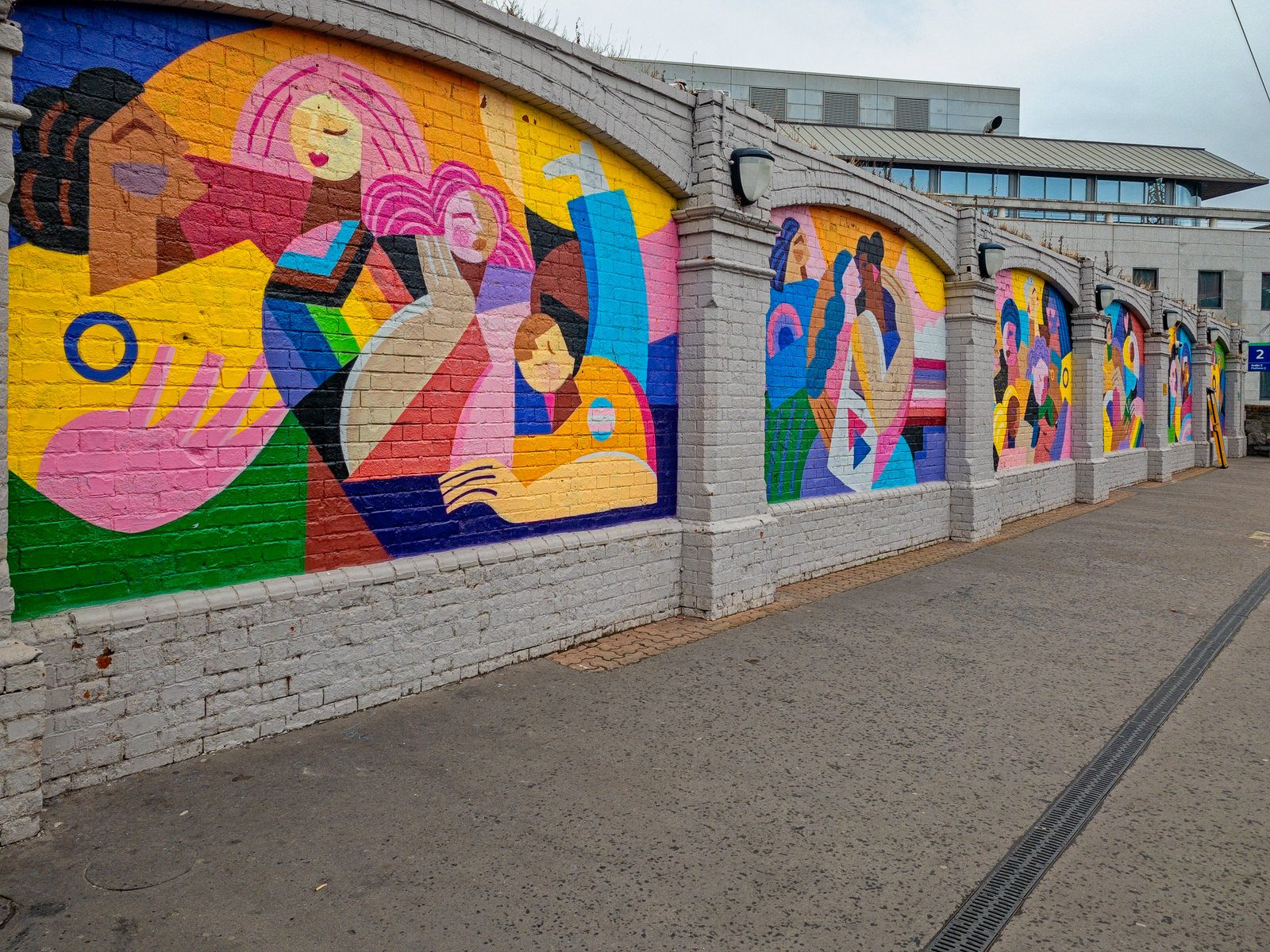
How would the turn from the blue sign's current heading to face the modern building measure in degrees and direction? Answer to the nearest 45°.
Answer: approximately 135° to its right

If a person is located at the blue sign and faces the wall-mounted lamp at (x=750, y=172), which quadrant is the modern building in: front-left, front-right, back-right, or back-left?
back-right

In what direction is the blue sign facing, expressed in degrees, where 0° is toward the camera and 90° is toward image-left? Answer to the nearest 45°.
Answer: approximately 0°

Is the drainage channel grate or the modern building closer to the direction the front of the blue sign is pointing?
the drainage channel grate

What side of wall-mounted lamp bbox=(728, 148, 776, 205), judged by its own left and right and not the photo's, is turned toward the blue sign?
left

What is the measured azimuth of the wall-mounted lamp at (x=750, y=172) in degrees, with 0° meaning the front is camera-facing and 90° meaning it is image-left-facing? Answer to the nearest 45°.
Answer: approximately 315°

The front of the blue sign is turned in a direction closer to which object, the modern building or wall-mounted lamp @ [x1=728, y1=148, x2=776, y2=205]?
the wall-mounted lamp

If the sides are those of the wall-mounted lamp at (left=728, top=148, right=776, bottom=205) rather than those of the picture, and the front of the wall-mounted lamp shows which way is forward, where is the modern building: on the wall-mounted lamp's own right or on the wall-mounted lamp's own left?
on the wall-mounted lamp's own left

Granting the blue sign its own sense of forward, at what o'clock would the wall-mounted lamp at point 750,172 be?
The wall-mounted lamp is roughly at 12 o'clock from the blue sign.

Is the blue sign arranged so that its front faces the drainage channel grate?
yes
